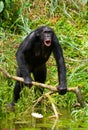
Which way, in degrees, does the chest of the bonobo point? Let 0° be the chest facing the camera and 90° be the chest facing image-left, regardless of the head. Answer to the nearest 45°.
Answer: approximately 315°
